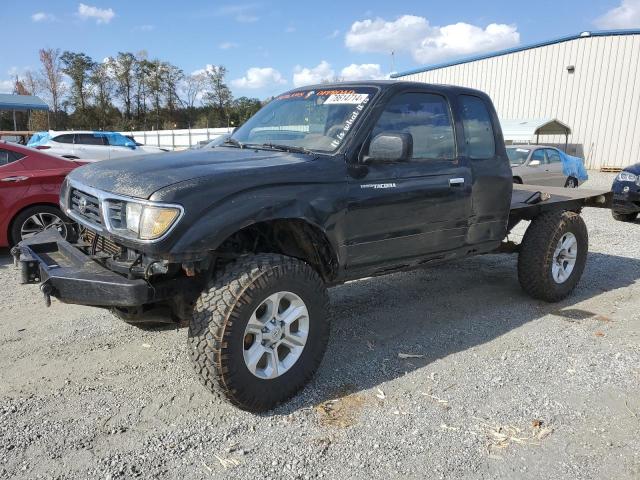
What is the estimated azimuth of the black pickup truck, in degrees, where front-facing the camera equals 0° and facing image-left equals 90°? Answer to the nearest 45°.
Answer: approximately 45°

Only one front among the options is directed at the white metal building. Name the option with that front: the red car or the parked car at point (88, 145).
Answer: the parked car

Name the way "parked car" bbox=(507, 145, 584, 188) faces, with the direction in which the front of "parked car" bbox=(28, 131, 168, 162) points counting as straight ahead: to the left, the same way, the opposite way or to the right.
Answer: the opposite way

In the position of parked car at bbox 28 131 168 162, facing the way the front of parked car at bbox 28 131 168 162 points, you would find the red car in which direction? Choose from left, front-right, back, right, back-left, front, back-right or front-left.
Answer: right

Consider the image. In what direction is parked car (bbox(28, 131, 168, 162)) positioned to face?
to the viewer's right

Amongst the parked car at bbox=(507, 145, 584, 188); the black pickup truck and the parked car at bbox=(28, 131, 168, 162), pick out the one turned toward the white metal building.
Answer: the parked car at bbox=(28, 131, 168, 162)

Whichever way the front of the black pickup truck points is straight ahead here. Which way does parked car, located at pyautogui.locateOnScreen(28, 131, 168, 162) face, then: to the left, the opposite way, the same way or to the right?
the opposite way
